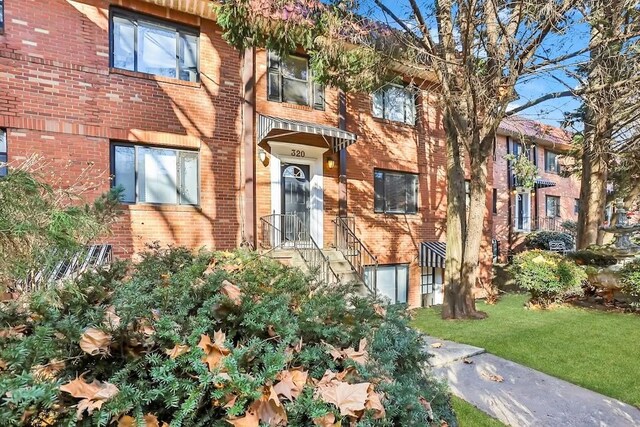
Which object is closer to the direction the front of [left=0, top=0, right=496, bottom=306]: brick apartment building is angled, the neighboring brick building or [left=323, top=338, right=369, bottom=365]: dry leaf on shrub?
the dry leaf on shrub

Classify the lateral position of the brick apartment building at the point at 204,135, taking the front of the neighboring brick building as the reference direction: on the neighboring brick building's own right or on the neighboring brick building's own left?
on the neighboring brick building's own right

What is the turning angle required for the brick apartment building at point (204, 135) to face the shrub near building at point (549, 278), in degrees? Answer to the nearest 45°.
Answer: approximately 45° to its left

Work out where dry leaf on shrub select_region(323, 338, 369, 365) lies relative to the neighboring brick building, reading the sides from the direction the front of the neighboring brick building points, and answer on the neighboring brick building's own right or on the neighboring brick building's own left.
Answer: on the neighboring brick building's own right

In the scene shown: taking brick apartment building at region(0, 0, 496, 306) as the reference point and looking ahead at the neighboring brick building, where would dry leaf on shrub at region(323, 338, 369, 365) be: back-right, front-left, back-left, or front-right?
back-right

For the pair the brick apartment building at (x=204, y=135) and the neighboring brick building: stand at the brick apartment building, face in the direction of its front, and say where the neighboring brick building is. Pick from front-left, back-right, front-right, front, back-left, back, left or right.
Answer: left

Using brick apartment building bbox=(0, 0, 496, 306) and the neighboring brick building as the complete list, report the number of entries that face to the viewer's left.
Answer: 0

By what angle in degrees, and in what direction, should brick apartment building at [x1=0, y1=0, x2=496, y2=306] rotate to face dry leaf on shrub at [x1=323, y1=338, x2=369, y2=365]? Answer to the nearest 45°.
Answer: approximately 45° to its right
